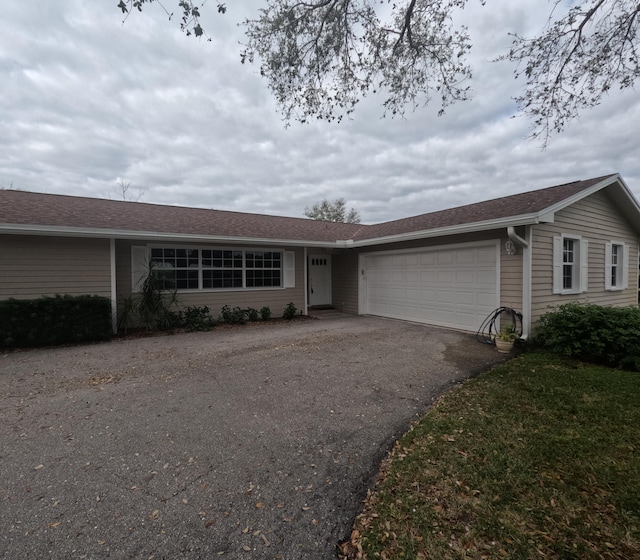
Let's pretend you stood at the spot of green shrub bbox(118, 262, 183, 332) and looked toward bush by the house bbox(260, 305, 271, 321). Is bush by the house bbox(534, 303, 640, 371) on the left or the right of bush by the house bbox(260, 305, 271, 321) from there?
right

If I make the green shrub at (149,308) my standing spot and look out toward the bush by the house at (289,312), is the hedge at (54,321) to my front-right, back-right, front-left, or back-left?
back-right

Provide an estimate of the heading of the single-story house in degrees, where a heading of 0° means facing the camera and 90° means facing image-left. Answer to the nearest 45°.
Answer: approximately 315°

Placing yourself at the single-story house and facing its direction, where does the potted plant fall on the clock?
The potted plant is roughly at 12 o'clock from the single-story house.
